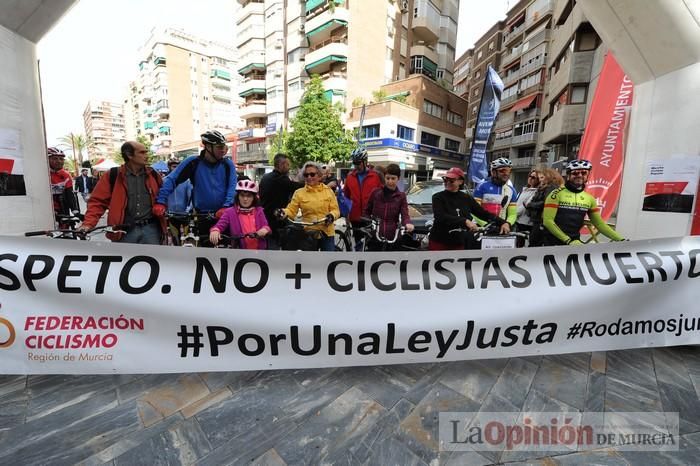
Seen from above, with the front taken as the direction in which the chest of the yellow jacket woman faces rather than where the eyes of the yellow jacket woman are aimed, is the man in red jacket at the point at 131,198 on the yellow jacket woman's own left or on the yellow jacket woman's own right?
on the yellow jacket woman's own right

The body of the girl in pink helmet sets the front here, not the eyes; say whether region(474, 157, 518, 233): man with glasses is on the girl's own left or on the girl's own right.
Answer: on the girl's own left

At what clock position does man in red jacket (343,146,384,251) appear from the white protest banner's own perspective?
The man in red jacket is roughly at 6 o'clock from the white protest banner.

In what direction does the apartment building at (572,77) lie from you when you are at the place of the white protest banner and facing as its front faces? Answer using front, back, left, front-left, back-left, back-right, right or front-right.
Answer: back-left

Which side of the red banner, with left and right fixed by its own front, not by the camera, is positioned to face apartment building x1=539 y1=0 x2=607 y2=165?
back

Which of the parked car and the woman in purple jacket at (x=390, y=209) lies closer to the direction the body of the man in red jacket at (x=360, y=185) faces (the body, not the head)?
the woman in purple jacket

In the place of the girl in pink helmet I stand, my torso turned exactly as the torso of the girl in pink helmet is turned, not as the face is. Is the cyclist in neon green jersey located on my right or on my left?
on my left
